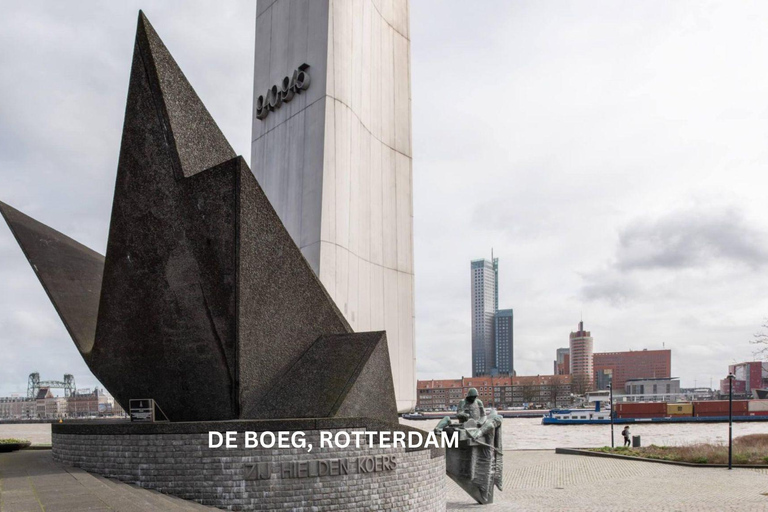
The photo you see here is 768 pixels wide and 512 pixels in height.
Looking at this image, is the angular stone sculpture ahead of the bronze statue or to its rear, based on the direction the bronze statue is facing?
ahead
